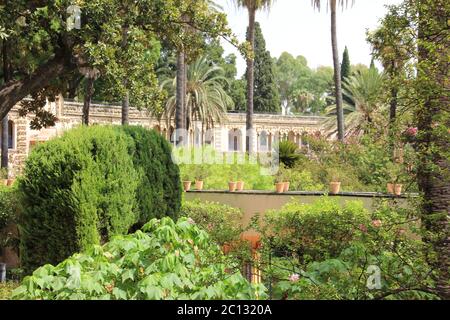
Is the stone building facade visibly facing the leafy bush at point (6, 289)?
yes

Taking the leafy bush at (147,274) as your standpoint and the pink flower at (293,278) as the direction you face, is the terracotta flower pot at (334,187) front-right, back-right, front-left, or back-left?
front-left

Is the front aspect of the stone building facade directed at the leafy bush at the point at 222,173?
yes

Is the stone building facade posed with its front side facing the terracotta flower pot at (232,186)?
yes

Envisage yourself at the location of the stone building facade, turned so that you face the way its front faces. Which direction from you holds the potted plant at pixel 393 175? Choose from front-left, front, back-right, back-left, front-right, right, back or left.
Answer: front

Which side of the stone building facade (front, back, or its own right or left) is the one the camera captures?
front

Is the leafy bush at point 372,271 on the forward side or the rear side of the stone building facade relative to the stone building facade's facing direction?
on the forward side

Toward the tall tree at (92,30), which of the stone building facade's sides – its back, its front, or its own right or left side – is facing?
front

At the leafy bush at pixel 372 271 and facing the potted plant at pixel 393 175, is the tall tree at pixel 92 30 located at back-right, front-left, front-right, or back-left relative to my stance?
front-left

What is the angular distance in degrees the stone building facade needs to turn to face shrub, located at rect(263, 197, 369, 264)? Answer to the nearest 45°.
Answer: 0° — it already faces it

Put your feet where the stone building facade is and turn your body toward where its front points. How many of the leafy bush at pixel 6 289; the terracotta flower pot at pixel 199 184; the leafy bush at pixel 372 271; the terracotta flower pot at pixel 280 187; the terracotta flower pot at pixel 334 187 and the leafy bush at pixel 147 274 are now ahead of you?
6

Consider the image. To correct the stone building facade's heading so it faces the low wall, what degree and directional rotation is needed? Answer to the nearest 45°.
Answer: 0° — it already faces it

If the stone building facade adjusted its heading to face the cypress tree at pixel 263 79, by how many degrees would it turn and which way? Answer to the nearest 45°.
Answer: approximately 135° to its left

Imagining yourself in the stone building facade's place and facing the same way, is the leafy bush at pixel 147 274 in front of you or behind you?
in front

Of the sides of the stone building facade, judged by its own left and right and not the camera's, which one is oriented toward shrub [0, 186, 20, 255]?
front

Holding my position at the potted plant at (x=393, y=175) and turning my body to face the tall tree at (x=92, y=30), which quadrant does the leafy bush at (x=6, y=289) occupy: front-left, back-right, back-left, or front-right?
front-left

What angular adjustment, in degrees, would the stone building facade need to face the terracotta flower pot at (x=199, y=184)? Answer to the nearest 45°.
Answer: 0° — it already faces it

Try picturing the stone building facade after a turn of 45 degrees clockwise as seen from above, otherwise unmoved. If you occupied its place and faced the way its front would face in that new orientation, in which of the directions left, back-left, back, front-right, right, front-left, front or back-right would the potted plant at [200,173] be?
front-left

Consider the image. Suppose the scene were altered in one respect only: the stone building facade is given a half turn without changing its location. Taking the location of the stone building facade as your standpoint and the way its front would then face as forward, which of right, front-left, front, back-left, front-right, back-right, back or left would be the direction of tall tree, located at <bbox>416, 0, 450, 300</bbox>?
back

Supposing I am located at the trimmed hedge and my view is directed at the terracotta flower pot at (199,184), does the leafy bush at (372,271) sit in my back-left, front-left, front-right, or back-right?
back-right

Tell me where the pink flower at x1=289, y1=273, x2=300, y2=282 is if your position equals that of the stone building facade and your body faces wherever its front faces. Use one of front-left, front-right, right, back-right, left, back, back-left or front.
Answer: front
